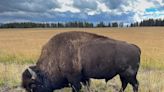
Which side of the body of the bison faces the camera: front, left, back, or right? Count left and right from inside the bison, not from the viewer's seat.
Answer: left
